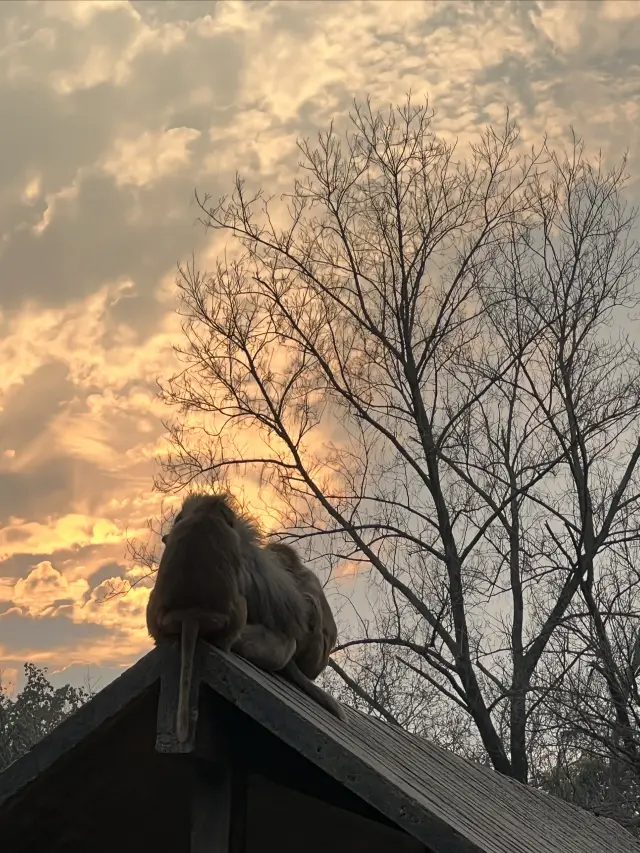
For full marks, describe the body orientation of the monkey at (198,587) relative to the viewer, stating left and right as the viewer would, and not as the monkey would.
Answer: facing away from the viewer

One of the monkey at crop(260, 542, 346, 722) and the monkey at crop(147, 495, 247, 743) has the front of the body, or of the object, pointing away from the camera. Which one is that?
the monkey at crop(147, 495, 247, 743)

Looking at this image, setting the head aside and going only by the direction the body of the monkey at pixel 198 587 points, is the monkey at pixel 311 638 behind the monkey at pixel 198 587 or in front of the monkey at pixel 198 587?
in front
